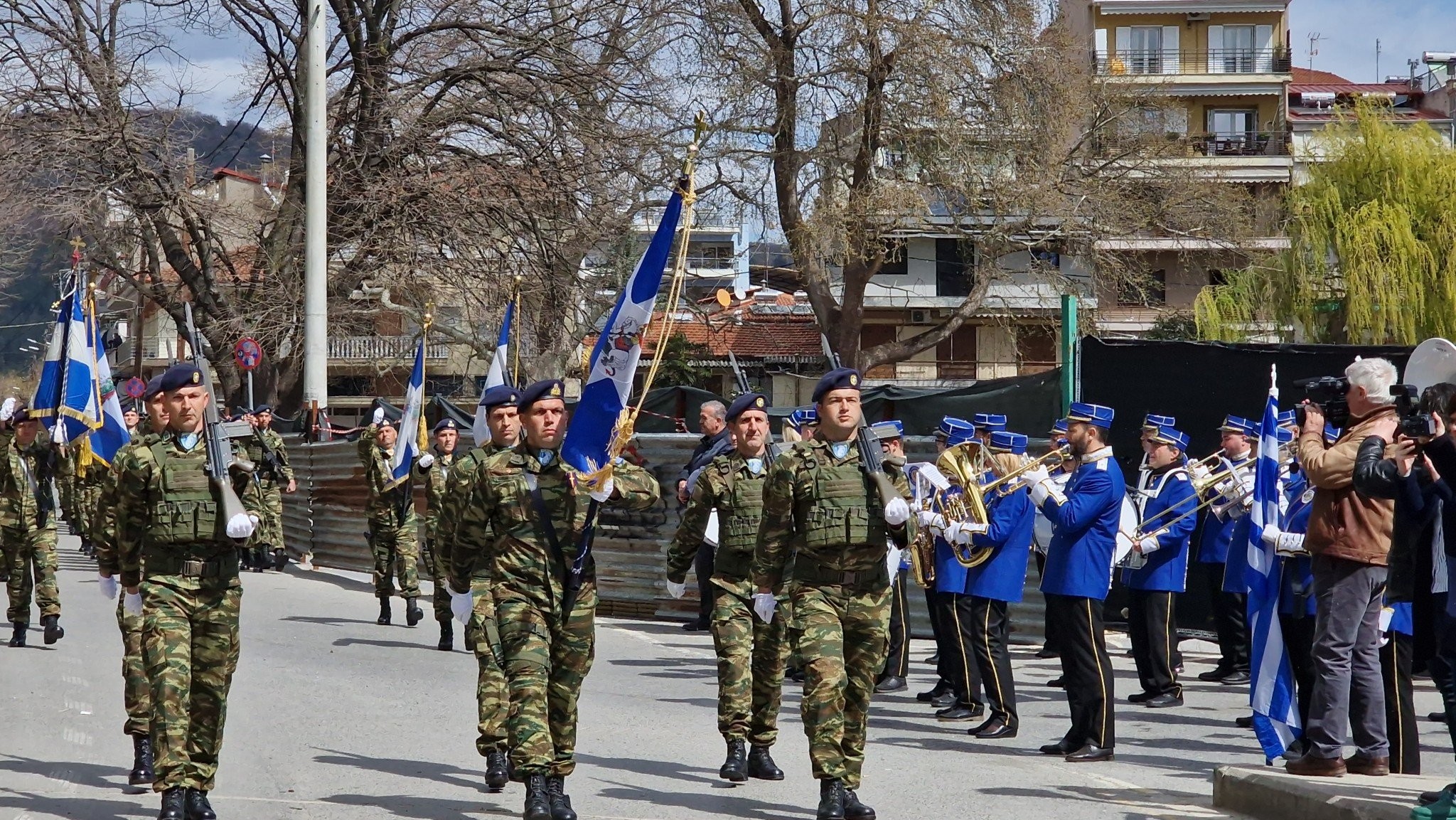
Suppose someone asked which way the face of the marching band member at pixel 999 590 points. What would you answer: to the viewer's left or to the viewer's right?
to the viewer's left

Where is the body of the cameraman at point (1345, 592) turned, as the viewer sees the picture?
to the viewer's left

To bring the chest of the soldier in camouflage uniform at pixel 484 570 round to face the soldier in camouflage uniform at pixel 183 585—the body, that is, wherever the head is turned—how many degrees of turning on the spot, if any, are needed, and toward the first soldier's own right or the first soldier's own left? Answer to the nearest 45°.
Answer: approximately 90° to the first soldier's own right

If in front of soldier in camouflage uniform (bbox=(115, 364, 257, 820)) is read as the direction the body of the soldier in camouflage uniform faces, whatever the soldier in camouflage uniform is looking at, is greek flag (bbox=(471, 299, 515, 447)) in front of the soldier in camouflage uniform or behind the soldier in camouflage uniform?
behind

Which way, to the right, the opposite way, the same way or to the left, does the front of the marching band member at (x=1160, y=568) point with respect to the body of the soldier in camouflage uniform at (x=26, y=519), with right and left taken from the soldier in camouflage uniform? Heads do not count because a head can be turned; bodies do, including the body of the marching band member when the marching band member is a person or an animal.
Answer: to the right
